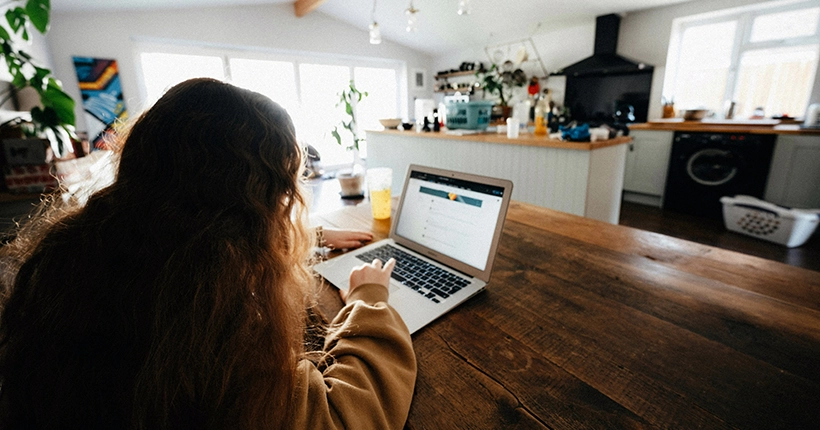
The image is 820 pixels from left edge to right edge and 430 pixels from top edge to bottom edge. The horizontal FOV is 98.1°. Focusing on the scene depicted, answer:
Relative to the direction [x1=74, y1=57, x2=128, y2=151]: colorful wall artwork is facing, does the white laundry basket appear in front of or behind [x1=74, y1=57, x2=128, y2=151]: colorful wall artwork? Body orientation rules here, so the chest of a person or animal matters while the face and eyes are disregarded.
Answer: in front

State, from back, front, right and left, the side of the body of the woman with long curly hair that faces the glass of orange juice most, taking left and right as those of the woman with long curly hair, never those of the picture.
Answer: front

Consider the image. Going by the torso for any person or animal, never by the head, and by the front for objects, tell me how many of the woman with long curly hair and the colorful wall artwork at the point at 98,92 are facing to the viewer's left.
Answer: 0

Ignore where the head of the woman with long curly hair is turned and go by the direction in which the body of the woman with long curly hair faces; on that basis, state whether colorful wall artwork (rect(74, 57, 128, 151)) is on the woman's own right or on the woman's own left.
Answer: on the woman's own left

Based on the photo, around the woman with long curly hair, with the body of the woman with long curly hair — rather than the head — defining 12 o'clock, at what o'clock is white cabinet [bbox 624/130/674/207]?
The white cabinet is roughly at 1 o'clock from the woman with long curly hair.

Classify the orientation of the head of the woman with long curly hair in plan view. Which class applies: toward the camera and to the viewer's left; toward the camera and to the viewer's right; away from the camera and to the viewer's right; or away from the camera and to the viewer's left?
away from the camera and to the viewer's right

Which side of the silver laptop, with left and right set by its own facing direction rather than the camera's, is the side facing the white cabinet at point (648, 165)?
back

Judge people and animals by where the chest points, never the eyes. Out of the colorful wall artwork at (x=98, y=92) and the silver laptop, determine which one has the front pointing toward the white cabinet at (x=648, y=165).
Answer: the colorful wall artwork

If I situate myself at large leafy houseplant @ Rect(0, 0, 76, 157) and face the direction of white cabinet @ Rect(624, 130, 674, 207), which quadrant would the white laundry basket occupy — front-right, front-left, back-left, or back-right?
front-right

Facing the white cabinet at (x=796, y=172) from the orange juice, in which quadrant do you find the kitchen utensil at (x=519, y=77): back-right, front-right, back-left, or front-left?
front-left

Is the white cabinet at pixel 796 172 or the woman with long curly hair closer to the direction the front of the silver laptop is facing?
the woman with long curly hair

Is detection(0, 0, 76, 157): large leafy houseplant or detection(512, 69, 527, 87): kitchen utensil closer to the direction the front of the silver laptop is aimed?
the large leafy houseplant

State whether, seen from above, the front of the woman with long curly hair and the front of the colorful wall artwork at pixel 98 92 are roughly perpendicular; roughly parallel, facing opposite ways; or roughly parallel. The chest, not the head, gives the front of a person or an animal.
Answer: roughly perpendicular

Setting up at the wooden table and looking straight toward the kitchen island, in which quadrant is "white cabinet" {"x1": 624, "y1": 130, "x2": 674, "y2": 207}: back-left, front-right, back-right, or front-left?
front-right

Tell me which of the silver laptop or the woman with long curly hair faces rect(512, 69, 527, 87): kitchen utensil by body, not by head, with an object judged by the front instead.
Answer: the woman with long curly hair

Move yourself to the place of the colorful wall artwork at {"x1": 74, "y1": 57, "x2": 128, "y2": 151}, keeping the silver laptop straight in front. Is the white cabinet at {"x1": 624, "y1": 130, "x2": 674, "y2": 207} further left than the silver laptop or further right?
left

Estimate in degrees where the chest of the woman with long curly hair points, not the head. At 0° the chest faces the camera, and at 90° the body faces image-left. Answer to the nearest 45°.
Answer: approximately 225°

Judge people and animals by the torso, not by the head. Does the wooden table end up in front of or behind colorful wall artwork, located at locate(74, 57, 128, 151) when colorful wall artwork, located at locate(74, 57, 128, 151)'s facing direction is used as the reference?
in front

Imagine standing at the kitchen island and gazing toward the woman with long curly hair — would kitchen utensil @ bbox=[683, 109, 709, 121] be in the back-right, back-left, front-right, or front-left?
back-left
